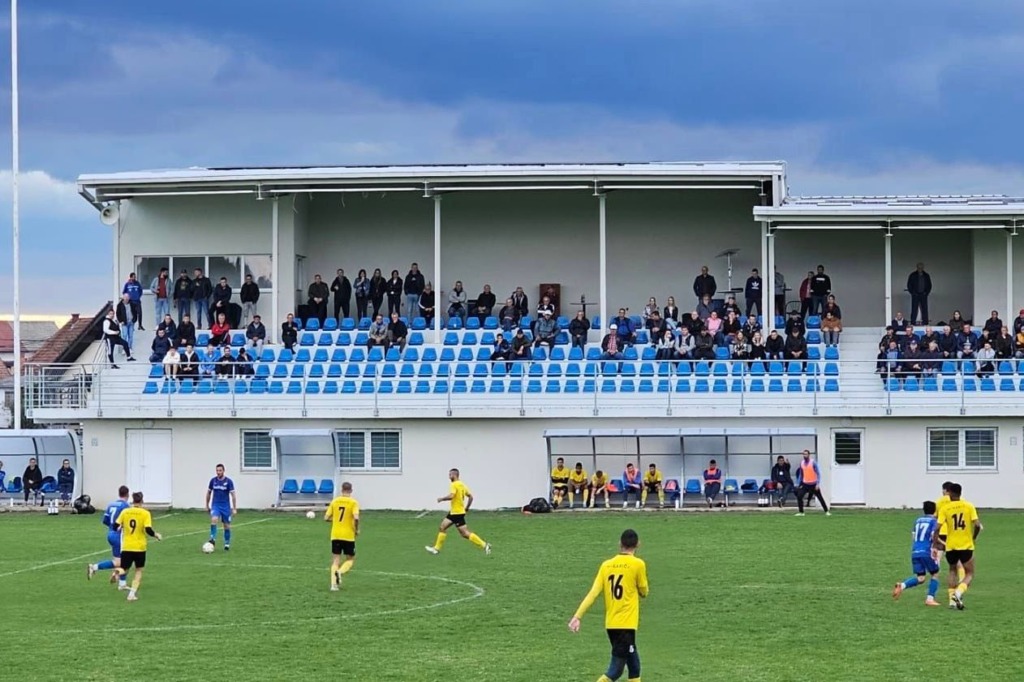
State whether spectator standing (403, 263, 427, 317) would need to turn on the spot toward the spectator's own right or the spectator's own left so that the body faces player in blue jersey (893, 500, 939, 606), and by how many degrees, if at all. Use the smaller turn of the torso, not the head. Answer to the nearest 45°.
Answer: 0° — they already face them

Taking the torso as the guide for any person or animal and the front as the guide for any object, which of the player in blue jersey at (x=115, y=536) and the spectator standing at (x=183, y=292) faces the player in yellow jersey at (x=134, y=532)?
the spectator standing

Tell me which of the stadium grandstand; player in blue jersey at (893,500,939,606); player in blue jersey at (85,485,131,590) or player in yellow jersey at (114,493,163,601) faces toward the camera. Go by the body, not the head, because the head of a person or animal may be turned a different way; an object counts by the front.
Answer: the stadium grandstand

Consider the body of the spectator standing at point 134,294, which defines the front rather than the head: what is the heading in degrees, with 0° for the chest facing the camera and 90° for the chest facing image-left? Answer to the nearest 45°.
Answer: approximately 0°

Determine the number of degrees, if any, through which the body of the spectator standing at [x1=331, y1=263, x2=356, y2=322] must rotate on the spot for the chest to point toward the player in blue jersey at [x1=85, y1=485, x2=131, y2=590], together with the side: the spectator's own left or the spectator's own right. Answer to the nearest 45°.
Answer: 0° — they already face them

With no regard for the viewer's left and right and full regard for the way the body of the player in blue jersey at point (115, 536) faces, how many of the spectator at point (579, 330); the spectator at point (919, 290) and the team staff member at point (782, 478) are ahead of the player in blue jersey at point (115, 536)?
3

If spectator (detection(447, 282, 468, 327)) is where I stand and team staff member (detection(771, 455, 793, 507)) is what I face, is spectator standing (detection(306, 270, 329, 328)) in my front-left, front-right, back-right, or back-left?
back-right

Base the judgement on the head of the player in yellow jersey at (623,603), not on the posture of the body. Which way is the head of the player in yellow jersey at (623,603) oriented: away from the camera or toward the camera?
away from the camera

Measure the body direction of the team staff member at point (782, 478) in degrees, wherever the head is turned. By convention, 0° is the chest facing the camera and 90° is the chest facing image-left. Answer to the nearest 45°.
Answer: approximately 0°

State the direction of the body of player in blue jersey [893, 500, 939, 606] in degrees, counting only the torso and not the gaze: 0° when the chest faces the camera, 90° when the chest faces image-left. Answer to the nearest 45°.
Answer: approximately 225°

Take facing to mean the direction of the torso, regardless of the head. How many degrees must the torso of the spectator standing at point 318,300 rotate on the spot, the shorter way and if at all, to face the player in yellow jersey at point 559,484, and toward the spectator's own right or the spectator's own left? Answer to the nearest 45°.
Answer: approximately 45° to the spectator's own left

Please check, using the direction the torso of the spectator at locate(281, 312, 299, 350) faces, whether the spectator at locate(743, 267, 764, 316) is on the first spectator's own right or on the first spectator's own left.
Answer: on the first spectator's own left

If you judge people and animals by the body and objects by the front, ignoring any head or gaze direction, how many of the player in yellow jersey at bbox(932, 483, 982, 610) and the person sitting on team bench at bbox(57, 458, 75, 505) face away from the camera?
1
